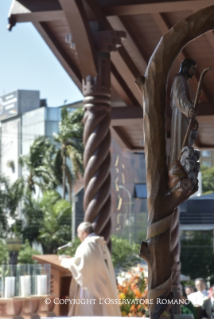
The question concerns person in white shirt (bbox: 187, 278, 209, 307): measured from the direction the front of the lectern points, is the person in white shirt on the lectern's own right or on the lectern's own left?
on the lectern's own right

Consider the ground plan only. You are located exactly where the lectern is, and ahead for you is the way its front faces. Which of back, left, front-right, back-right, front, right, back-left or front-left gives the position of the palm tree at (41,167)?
front-right

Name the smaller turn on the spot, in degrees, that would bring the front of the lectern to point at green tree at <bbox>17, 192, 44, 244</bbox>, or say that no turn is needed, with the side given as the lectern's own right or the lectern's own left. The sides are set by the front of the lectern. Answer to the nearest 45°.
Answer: approximately 45° to the lectern's own right

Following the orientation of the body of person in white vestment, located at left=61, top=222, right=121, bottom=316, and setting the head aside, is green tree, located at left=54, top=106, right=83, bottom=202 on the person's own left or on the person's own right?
on the person's own right

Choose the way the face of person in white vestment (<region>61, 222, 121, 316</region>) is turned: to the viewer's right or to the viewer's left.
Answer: to the viewer's left

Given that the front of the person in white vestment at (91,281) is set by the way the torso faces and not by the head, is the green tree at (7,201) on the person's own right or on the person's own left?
on the person's own right

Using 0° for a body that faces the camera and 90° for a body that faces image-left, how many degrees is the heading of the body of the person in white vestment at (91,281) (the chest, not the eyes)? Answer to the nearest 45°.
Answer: approximately 90°

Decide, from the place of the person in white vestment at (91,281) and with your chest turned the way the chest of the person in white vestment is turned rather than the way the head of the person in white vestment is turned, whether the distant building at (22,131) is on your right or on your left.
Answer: on your right

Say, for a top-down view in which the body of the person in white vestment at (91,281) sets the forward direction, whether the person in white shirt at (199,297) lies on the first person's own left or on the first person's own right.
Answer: on the first person's own right
